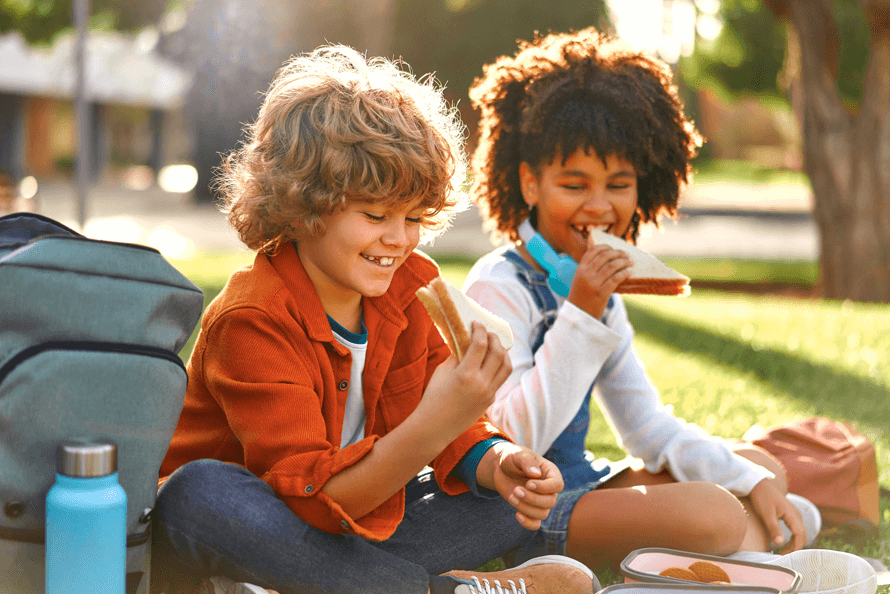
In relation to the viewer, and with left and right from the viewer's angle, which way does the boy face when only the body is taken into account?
facing the viewer and to the right of the viewer

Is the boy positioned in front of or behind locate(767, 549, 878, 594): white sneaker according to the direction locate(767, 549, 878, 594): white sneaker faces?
behind

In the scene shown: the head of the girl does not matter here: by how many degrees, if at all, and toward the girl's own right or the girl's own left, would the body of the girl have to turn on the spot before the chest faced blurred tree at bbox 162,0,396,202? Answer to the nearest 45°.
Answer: approximately 180°

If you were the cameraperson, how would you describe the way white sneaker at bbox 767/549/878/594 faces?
facing to the right of the viewer

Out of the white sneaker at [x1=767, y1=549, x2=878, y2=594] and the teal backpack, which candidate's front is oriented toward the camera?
the teal backpack

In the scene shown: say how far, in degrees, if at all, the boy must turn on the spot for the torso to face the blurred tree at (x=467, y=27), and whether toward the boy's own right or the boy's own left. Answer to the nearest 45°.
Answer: approximately 135° to the boy's own left

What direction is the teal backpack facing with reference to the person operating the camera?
facing the viewer

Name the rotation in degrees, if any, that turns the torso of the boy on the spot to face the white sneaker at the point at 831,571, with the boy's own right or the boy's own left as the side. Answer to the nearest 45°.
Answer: approximately 45° to the boy's own left

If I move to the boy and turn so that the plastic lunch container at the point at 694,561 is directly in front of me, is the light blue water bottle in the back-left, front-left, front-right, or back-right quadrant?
back-right

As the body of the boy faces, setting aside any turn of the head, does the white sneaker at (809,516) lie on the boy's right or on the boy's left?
on the boy's left

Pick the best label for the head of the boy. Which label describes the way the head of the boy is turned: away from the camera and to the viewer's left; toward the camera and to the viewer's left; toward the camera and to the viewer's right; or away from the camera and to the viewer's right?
toward the camera and to the viewer's right

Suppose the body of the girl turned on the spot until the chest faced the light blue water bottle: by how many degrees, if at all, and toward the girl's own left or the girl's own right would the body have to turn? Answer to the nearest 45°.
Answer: approximately 90° to the girl's own right
